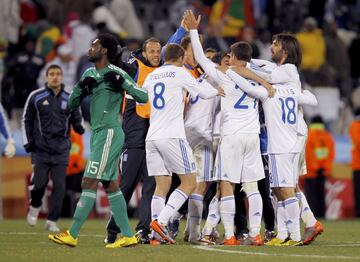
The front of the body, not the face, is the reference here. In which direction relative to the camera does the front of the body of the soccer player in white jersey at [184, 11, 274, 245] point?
away from the camera

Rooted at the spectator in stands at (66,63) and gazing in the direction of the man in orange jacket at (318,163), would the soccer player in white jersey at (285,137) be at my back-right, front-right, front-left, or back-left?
front-right

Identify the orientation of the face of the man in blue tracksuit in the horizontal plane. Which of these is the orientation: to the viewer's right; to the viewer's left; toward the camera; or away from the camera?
toward the camera

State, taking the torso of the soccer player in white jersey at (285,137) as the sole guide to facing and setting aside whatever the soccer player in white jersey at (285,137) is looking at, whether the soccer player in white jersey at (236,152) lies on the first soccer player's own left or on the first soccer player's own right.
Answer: on the first soccer player's own left

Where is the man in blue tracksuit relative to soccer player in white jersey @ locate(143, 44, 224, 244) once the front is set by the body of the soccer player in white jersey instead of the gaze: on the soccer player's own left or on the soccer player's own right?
on the soccer player's own left
